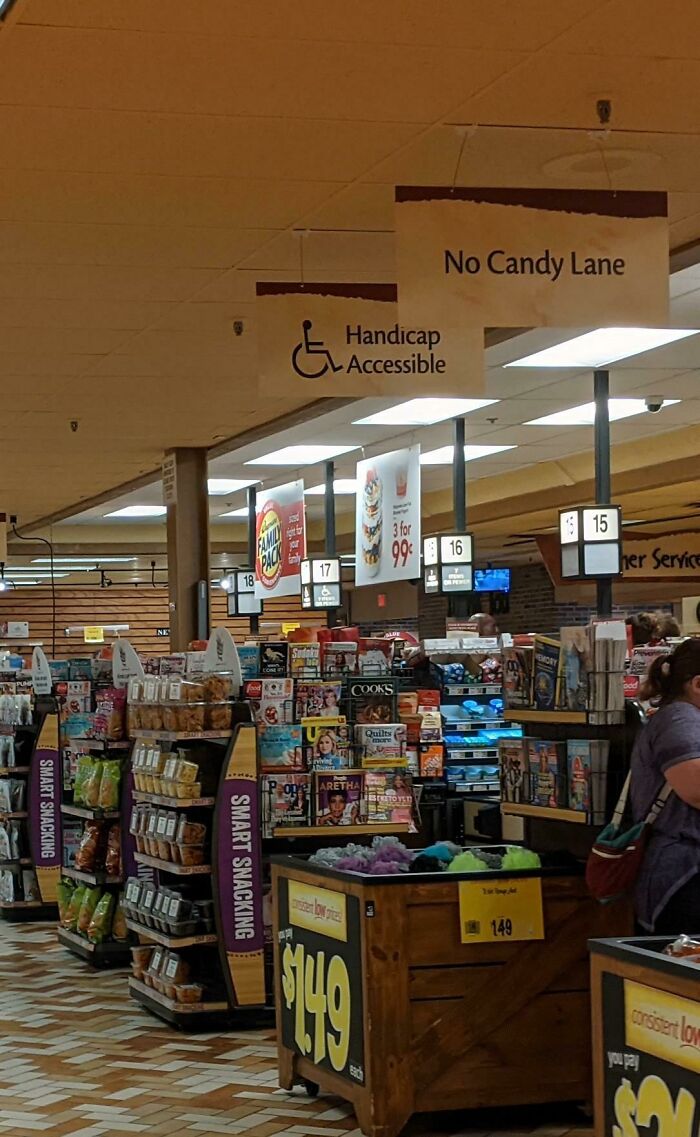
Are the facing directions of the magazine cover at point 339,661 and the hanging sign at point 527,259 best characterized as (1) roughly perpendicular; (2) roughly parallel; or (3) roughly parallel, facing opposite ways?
roughly parallel

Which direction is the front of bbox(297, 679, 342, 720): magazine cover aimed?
toward the camera

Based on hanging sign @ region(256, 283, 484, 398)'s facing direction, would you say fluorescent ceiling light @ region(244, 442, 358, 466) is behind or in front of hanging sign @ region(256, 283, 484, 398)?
behind

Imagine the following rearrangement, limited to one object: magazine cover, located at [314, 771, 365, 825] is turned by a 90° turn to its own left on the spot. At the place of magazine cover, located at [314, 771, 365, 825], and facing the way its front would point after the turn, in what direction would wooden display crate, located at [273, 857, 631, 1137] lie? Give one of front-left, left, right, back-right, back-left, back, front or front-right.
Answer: right

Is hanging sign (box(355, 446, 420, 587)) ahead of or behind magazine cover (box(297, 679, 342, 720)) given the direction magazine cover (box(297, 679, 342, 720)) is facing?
behind

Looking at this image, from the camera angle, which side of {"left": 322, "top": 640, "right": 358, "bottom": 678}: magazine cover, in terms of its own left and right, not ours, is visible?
front

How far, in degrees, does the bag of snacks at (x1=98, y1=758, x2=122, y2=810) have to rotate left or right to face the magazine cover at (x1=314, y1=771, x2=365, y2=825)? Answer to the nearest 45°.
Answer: approximately 90° to its left

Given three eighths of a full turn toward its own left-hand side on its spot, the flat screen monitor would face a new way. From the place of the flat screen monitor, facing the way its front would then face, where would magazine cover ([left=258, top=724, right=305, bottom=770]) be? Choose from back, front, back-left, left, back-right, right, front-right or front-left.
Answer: back-right

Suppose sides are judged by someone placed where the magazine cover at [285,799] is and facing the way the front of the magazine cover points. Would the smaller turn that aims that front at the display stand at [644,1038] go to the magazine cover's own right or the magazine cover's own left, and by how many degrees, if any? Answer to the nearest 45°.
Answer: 0° — it already faces it

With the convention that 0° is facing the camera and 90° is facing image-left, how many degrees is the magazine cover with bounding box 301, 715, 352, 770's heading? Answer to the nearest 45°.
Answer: approximately 0°
